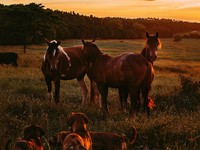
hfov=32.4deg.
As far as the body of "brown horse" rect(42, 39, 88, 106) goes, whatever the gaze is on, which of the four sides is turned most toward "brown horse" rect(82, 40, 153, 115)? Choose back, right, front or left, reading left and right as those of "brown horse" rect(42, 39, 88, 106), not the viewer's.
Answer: left

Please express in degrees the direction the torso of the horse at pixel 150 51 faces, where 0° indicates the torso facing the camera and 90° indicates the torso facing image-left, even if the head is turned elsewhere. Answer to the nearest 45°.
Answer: approximately 315°

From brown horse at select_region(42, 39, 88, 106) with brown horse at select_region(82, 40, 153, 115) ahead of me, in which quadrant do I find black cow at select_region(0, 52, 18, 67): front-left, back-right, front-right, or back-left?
back-left

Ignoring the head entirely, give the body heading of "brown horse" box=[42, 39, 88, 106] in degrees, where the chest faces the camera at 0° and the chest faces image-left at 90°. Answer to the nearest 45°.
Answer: approximately 45°

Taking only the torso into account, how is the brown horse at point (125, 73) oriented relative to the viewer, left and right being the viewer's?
facing to the left of the viewer

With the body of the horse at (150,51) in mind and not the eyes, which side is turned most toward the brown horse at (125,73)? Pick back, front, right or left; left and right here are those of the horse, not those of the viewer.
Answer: right

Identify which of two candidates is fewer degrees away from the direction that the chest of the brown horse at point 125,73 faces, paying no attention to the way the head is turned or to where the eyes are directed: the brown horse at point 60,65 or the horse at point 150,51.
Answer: the brown horse

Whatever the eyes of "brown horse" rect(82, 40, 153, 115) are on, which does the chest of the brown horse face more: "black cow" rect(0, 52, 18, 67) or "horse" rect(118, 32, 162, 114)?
the black cow

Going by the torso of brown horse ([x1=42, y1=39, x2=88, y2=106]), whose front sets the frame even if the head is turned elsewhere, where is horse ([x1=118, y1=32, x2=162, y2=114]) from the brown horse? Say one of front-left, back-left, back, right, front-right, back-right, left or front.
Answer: left

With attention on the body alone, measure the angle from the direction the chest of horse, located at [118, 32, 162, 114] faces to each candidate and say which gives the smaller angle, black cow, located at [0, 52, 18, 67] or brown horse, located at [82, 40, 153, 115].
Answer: the brown horse

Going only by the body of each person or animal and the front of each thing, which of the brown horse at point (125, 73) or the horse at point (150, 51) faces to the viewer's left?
the brown horse

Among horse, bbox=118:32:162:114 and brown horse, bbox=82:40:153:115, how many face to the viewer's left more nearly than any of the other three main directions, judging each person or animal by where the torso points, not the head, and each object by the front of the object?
1

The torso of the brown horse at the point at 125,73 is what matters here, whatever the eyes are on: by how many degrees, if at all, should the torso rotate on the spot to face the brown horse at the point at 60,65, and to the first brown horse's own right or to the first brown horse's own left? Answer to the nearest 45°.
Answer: approximately 45° to the first brown horse's own right
